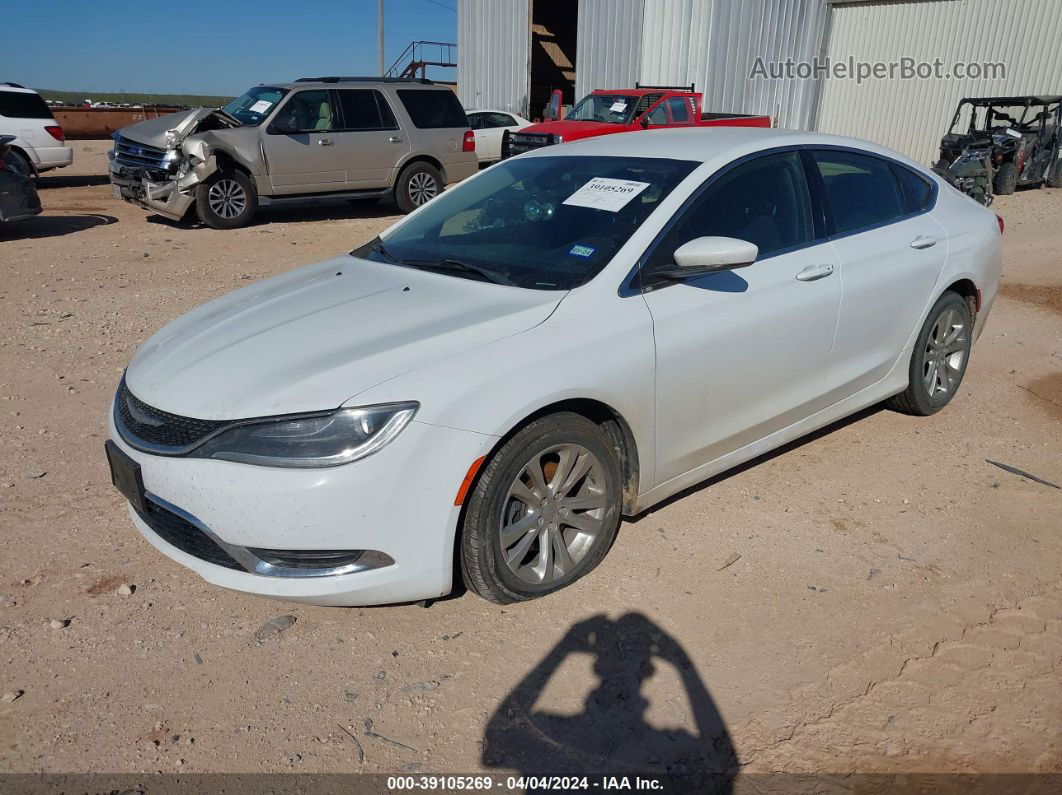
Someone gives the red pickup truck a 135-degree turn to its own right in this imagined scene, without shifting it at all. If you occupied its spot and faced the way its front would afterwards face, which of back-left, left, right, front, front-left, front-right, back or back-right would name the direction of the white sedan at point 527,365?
back

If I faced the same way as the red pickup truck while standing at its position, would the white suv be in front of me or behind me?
in front

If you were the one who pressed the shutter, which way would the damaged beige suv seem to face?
facing the viewer and to the left of the viewer

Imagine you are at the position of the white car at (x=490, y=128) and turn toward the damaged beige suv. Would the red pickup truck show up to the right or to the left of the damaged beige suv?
left

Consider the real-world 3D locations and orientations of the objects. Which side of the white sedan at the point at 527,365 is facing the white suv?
right

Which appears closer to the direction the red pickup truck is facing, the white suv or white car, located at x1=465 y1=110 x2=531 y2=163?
the white suv

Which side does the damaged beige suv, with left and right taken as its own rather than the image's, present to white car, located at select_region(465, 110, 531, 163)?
back

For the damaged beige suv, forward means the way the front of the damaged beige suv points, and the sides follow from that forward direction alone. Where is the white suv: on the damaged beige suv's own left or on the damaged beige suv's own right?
on the damaged beige suv's own right

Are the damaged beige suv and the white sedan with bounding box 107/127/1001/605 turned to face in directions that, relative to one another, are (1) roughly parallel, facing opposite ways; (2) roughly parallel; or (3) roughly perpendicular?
roughly parallel

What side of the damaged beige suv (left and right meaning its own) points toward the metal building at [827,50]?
back

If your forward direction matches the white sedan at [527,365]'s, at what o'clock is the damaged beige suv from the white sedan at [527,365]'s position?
The damaged beige suv is roughly at 4 o'clock from the white sedan.

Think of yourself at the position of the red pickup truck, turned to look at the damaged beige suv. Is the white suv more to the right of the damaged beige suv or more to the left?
right

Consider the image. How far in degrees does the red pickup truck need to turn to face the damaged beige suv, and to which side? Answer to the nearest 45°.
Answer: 0° — it already faces it

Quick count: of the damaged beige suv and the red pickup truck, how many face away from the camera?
0
